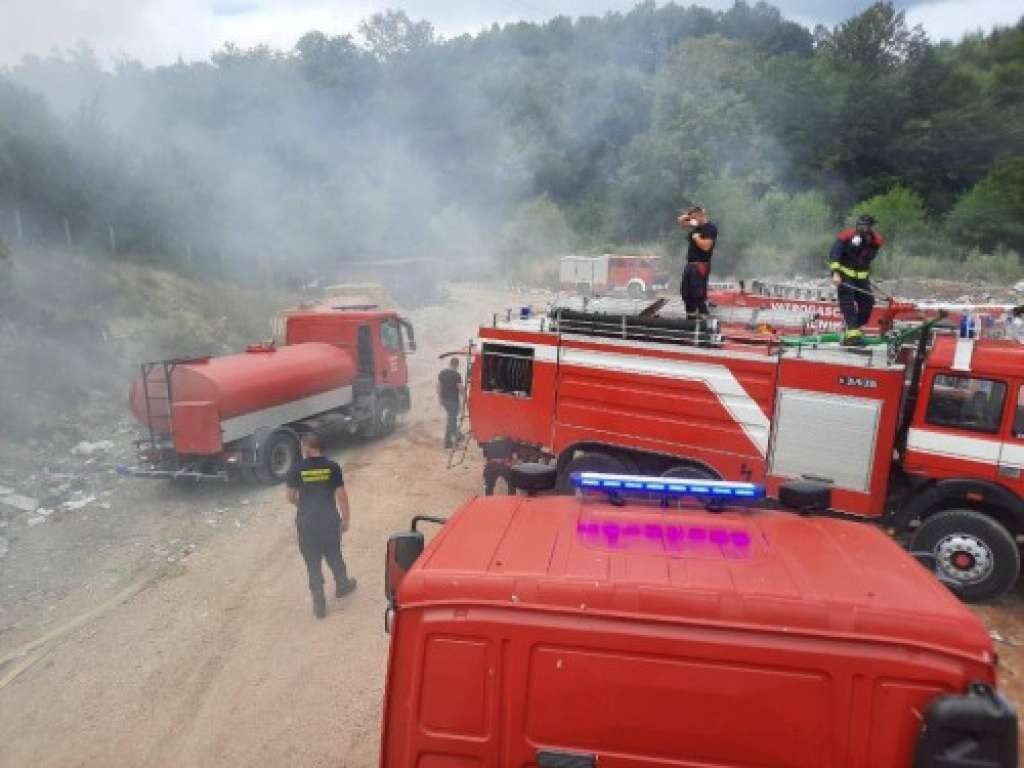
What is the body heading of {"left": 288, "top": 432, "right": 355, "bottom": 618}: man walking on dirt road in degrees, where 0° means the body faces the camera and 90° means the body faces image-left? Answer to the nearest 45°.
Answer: approximately 180°

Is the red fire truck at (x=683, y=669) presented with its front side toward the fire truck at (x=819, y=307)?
yes

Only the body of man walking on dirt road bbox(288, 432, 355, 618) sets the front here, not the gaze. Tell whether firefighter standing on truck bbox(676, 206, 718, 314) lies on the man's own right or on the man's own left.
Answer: on the man's own right

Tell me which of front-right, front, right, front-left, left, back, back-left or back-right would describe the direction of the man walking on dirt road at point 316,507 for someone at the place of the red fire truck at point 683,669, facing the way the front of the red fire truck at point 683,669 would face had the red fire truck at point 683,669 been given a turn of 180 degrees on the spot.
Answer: back-right

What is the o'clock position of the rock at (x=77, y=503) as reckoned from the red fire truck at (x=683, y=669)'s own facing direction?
The rock is roughly at 10 o'clock from the red fire truck.

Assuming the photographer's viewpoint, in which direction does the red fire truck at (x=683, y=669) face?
facing away from the viewer

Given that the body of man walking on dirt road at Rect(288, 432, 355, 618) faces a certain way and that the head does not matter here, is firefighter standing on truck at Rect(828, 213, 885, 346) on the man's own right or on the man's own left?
on the man's own right

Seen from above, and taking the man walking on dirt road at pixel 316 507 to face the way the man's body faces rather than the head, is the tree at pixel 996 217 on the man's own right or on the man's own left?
on the man's own right

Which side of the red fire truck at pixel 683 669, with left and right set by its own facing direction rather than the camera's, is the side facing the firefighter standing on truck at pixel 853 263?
front

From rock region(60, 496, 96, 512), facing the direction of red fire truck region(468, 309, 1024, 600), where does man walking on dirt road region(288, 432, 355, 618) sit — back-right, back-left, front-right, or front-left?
front-right

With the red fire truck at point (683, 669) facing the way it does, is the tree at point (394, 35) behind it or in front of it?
in front

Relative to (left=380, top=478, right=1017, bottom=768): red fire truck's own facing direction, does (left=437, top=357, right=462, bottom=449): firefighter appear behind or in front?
in front

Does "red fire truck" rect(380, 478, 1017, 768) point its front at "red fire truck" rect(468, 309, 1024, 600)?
yes
